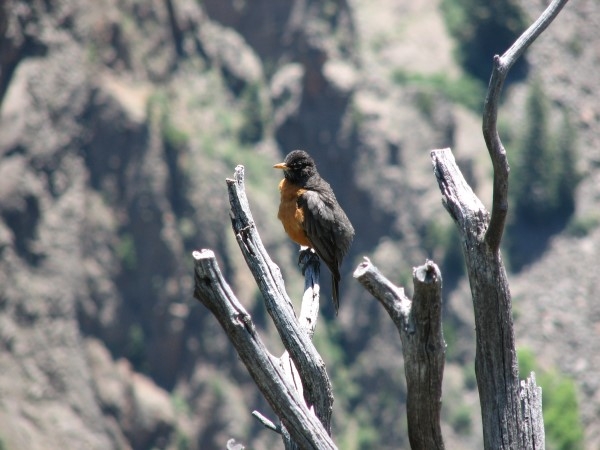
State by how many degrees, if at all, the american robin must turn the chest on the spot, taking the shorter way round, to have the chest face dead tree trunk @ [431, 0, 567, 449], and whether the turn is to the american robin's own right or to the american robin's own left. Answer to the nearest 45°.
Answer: approximately 135° to the american robin's own left

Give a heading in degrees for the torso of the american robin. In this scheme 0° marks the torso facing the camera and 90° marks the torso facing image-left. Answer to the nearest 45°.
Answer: approximately 90°

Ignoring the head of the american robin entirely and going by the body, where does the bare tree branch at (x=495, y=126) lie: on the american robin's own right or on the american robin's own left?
on the american robin's own left
